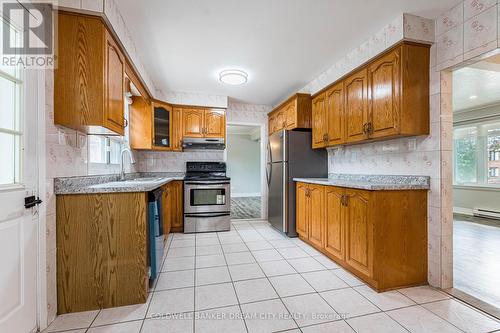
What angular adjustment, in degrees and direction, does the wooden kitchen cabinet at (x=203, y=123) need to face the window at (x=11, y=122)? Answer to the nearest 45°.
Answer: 0° — it already faces it

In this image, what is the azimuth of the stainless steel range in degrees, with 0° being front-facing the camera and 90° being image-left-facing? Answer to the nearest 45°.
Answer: approximately 0°

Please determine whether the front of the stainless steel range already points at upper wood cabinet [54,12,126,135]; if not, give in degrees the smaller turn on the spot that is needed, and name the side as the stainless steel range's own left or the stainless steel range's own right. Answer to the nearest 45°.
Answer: approximately 45° to the stainless steel range's own right

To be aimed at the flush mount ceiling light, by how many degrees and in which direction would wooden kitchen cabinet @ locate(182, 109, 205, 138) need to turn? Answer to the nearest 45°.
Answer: approximately 45° to its left

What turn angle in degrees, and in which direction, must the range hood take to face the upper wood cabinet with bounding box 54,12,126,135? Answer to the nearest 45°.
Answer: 0° — it already faces it

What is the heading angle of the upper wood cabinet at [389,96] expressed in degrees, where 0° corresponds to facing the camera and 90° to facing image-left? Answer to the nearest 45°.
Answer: approximately 45°

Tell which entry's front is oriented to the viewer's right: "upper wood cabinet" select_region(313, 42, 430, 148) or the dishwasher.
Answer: the dishwasher

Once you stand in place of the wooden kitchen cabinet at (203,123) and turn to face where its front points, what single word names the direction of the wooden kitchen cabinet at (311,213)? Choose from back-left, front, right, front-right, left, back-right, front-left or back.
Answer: front-left

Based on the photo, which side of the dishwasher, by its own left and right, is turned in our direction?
right
